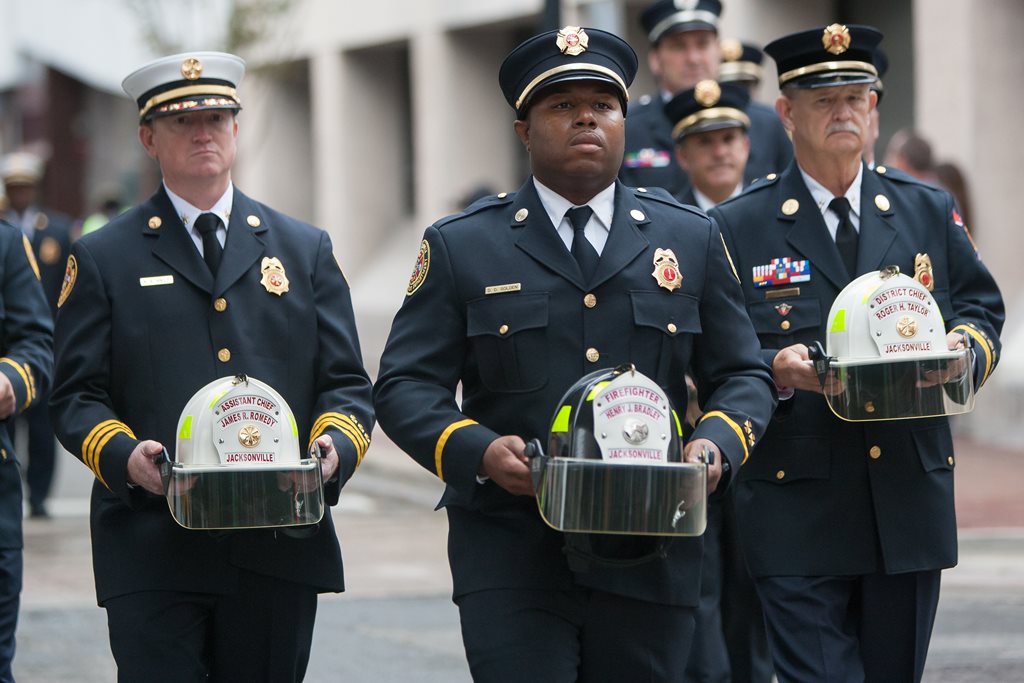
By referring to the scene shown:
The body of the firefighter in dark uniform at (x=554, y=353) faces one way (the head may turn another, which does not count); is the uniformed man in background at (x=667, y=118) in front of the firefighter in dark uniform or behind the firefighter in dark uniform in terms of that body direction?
behind

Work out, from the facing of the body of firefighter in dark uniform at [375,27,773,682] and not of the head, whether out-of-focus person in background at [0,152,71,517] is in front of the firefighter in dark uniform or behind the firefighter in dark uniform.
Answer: behind

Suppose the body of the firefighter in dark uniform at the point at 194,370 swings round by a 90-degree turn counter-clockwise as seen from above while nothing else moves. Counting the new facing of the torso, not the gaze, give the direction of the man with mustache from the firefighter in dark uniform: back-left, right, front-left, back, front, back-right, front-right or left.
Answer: front

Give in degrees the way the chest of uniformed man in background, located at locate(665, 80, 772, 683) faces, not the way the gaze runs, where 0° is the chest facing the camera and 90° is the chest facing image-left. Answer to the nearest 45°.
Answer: approximately 0°
